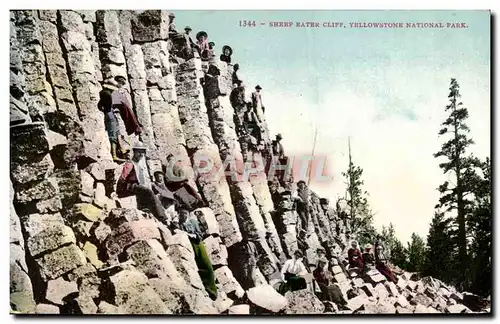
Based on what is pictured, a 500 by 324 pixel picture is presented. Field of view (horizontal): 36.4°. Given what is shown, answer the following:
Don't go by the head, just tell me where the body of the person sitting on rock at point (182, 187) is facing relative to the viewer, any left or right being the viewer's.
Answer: facing the viewer and to the right of the viewer

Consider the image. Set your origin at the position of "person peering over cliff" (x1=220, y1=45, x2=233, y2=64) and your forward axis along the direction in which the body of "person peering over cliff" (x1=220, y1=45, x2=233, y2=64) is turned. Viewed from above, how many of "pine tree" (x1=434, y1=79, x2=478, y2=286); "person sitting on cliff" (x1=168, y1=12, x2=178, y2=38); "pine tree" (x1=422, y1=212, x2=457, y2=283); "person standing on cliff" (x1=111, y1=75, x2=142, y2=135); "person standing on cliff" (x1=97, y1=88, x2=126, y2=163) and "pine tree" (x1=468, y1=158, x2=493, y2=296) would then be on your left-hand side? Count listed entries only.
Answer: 3

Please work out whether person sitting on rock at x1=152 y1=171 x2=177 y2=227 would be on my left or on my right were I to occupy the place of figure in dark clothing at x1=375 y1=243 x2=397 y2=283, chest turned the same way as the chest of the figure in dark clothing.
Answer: on my right

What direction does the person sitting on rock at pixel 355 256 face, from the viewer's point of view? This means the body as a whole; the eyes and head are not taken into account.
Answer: toward the camera

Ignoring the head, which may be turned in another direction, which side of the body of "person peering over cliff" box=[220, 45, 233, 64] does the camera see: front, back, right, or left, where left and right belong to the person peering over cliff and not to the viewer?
front
